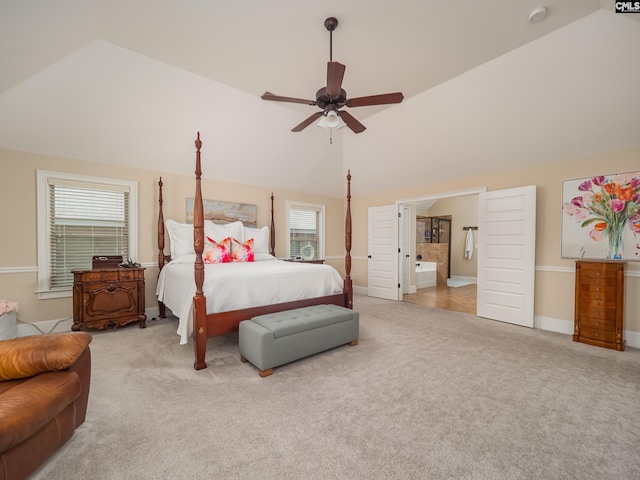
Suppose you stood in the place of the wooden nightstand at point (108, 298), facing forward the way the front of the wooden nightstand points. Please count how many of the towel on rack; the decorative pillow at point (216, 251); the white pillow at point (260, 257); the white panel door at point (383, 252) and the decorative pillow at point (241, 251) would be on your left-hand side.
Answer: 5

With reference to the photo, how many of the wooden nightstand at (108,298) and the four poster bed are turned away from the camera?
0

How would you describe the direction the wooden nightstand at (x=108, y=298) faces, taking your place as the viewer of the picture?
facing the viewer

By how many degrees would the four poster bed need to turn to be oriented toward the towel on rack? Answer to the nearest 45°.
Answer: approximately 90° to its left

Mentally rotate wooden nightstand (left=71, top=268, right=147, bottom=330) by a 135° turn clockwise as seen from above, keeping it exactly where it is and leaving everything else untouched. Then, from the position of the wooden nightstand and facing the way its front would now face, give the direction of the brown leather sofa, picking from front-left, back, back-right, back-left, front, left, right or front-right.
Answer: back-left

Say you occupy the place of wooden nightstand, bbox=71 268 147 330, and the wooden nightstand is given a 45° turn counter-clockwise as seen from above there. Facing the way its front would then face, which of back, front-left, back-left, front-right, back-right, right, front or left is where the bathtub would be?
front-left

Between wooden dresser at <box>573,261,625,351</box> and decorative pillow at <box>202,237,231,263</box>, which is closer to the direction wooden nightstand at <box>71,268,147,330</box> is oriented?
the wooden dresser

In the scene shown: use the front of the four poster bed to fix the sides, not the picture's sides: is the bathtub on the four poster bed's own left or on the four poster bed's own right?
on the four poster bed's own left

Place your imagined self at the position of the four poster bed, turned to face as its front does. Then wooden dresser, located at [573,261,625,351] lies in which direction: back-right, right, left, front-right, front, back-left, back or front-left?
front-left

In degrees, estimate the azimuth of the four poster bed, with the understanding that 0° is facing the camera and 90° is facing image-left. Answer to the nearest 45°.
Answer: approximately 315°

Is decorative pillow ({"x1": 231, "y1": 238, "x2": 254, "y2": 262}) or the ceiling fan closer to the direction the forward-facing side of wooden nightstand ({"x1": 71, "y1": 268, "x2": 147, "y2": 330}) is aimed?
the ceiling fan
